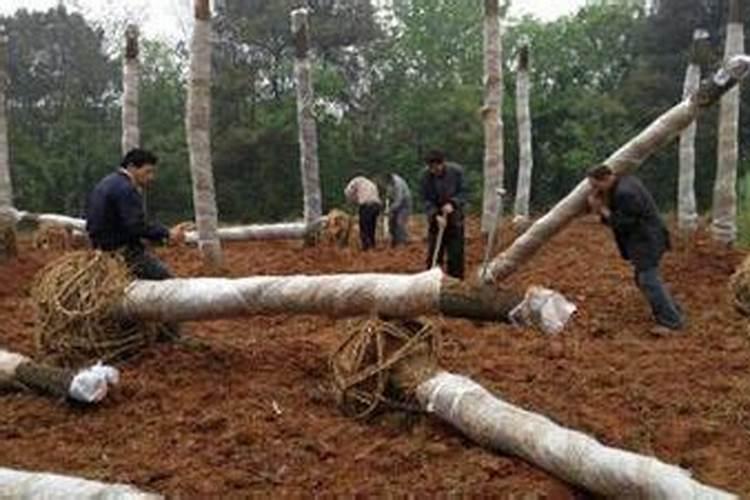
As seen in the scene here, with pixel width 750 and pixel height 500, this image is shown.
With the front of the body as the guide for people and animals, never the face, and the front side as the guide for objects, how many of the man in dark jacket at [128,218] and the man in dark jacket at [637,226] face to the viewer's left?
1

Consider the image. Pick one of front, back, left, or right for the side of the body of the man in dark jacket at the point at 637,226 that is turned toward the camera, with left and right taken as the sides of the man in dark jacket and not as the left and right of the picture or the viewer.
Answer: left

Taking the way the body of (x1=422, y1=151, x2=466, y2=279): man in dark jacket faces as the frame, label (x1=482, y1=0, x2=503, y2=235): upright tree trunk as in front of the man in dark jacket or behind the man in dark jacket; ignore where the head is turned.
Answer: behind

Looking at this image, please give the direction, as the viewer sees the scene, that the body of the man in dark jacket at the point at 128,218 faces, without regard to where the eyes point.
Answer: to the viewer's right

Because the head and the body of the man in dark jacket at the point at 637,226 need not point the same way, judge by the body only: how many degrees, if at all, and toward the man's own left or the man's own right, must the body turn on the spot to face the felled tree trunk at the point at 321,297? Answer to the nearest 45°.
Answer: approximately 45° to the man's own left

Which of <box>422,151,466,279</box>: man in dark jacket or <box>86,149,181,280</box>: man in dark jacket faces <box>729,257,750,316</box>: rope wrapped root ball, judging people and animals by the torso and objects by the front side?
<box>86,149,181,280</box>: man in dark jacket

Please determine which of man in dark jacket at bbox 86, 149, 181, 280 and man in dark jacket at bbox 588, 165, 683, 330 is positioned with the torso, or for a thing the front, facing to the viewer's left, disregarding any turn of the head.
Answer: man in dark jacket at bbox 588, 165, 683, 330

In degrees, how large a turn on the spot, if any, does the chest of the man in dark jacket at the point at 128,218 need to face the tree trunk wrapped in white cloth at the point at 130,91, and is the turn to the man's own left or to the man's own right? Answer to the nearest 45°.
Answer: approximately 90° to the man's own left
